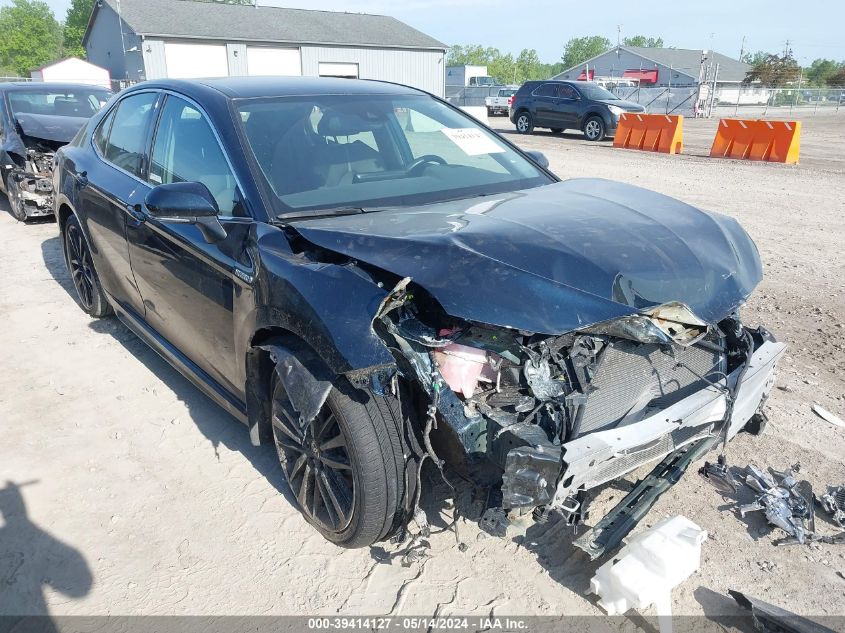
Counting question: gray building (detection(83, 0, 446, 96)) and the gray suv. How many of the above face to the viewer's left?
0

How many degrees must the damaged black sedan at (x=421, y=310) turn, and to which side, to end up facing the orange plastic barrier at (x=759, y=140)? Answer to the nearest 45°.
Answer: approximately 90° to its left

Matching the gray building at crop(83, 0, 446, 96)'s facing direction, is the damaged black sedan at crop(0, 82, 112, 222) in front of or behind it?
in front

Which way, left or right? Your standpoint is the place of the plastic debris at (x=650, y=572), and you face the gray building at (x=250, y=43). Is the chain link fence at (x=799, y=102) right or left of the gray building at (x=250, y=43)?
right

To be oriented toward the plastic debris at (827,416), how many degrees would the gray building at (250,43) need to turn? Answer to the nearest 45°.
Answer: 0° — it already faces it

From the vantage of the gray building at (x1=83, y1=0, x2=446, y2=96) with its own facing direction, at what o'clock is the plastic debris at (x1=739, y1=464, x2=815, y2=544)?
The plastic debris is roughly at 12 o'clock from the gray building.

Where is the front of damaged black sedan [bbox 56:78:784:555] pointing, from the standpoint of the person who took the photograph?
facing the viewer and to the right of the viewer

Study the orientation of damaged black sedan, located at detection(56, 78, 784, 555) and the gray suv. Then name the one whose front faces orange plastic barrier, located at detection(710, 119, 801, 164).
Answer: the gray suv

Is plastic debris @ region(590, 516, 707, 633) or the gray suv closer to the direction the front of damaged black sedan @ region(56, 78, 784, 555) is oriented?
the plastic debris

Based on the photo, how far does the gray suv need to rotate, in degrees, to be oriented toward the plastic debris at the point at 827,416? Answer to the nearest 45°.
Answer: approximately 45° to its right

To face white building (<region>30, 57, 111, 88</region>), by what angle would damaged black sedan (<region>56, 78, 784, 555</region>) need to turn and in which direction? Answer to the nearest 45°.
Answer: approximately 180°

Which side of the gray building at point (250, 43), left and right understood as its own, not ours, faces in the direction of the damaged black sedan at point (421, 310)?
front
